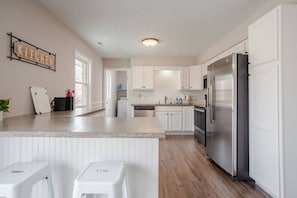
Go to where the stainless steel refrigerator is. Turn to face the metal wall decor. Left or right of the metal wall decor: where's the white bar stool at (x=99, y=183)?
left

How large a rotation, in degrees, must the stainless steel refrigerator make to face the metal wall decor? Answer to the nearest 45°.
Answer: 0° — it already faces it

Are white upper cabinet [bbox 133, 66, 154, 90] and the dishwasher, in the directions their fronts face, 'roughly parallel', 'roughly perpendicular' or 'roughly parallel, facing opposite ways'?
roughly parallel

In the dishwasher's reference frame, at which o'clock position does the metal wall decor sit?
The metal wall decor is roughly at 1 o'clock from the dishwasher.

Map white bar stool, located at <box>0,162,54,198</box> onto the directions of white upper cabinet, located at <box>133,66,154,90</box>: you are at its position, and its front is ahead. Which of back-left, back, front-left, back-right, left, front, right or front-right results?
front

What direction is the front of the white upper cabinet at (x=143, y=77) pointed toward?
toward the camera

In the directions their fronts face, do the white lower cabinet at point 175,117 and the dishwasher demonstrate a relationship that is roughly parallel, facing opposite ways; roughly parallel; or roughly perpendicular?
roughly parallel

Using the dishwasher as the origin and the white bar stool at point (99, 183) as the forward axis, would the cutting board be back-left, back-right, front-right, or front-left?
front-right

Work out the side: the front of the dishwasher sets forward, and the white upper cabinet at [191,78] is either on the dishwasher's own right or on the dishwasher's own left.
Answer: on the dishwasher's own left

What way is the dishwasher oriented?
toward the camera

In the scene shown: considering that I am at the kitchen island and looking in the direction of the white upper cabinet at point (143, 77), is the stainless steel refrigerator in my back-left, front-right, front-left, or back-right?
front-right

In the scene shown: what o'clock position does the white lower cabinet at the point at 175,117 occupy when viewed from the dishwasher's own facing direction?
The white lower cabinet is roughly at 9 o'clock from the dishwasher.

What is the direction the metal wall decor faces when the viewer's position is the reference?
facing the viewer and to the right of the viewer

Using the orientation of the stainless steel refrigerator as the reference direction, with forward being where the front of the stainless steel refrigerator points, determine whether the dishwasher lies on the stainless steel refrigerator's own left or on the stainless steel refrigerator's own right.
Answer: on the stainless steel refrigerator's own right

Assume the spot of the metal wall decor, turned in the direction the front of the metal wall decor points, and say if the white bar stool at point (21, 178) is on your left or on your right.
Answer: on your right

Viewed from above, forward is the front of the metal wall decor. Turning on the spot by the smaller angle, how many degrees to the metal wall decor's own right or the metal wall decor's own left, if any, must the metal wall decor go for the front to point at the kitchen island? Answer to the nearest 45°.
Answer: approximately 45° to the metal wall decor's own right

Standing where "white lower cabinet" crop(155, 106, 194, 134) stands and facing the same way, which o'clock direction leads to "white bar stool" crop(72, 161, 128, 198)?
The white bar stool is roughly at 12 o'clock from the white lower cabinet.

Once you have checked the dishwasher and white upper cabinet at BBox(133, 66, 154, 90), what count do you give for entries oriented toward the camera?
2
